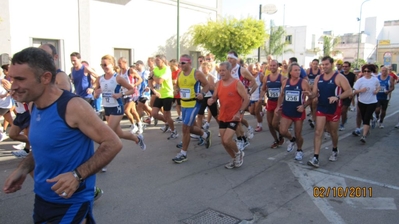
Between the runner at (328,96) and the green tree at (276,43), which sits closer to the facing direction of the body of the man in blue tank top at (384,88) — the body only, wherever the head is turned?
the runner

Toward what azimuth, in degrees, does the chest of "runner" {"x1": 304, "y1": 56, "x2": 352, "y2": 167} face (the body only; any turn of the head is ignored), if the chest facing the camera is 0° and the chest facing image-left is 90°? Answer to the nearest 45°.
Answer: approximately 45°

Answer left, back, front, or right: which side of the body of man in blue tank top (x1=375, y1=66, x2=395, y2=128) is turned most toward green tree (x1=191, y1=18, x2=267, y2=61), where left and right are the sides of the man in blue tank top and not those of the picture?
right

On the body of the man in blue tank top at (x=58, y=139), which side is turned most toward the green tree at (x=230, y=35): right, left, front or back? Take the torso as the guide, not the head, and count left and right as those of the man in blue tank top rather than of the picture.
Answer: back

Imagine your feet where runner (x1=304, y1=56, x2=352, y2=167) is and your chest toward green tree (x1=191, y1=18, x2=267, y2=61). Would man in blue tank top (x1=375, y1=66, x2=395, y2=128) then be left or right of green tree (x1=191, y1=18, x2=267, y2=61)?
right

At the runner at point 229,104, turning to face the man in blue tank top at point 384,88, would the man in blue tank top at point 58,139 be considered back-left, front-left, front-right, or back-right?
back-right
